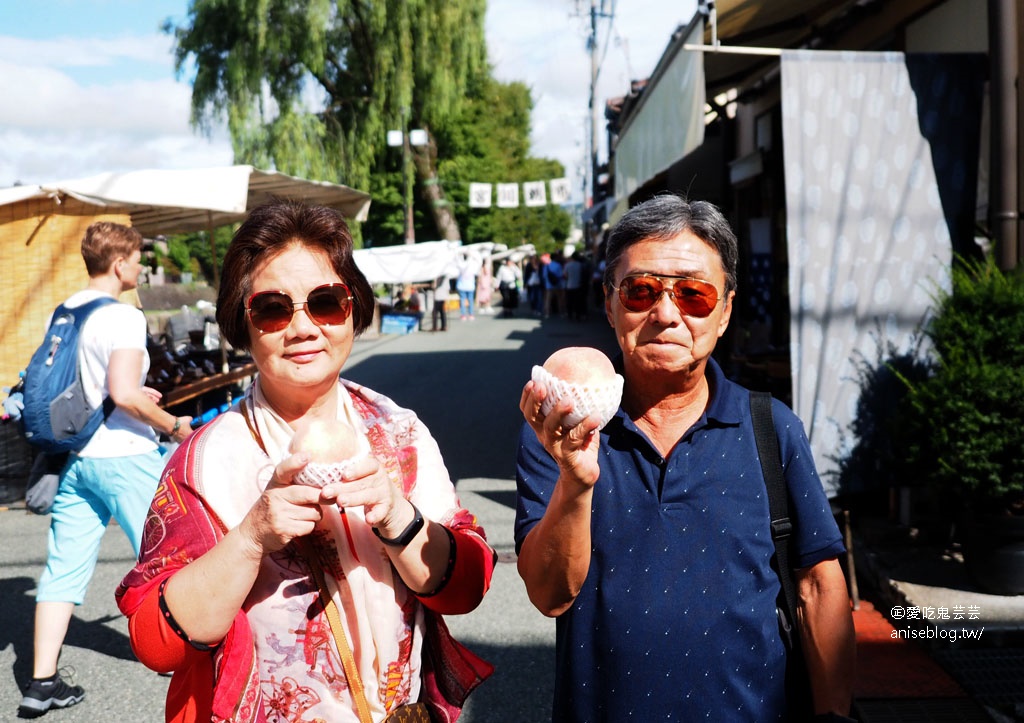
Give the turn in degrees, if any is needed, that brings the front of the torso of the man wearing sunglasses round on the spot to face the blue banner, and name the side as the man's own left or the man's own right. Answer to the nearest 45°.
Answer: approximately 180°

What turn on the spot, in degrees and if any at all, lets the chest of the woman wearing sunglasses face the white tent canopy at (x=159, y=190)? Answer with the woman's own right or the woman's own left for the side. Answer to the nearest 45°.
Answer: approximately 180°

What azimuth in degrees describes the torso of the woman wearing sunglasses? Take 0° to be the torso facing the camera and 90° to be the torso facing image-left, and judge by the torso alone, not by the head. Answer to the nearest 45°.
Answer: approximately 0°

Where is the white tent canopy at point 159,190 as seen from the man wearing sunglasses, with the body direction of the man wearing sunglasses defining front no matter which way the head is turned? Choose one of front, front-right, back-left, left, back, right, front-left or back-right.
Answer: back-right

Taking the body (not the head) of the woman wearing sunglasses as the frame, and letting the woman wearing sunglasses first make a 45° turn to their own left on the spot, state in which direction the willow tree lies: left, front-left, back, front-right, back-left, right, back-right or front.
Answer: back-left

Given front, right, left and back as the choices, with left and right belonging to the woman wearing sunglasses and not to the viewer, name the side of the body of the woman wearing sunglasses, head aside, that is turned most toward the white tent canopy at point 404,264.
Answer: back

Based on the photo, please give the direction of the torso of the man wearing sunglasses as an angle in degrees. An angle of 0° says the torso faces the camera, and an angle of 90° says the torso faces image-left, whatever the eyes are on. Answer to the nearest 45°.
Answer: approximately 0°

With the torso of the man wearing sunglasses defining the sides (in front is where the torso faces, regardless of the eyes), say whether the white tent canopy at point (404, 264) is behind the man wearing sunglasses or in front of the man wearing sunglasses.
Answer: behind

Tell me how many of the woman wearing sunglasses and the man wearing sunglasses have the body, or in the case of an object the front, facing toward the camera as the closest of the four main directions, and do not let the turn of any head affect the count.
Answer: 2
